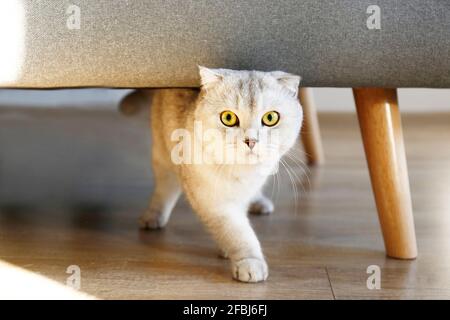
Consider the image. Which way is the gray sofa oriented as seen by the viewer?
toward the camera
